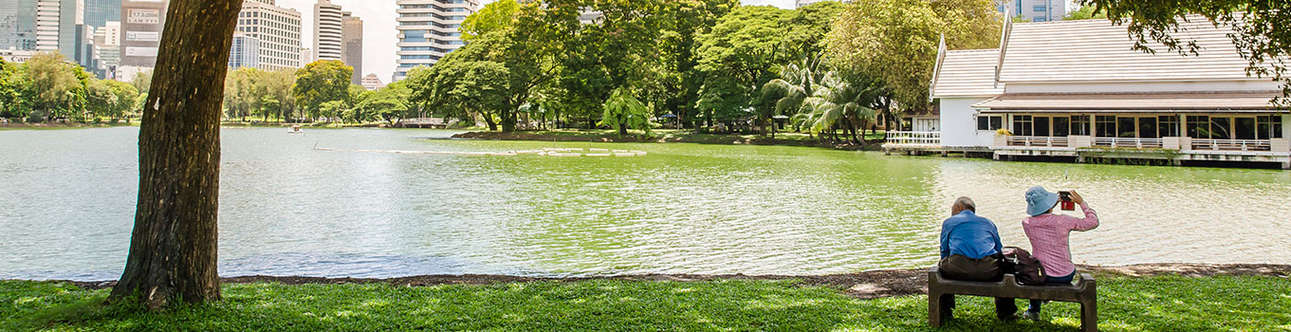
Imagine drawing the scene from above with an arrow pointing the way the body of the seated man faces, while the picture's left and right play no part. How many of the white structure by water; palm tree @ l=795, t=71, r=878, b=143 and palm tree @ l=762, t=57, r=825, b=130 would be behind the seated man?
0

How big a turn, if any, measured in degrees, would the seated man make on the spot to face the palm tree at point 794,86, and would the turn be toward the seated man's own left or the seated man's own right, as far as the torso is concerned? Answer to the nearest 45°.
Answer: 0° — they already face it

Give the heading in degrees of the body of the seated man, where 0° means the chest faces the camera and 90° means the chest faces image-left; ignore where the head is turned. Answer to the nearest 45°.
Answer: approximately 180°

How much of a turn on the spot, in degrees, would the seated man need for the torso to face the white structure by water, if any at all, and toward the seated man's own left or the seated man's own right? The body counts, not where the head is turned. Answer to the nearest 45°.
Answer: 0° — they already face it

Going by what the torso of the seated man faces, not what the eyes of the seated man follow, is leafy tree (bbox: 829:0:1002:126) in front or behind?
in front

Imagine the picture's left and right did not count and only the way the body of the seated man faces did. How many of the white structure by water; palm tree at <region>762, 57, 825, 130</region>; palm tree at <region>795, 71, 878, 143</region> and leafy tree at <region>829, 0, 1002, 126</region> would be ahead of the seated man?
4

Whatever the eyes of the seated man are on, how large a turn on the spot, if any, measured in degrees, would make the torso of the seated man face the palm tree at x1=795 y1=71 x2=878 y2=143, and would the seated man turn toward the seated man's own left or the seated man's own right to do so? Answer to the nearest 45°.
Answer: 0° — they already face it

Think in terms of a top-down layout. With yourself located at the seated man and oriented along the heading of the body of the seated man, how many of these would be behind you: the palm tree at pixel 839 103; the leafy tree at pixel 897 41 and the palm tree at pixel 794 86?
0
